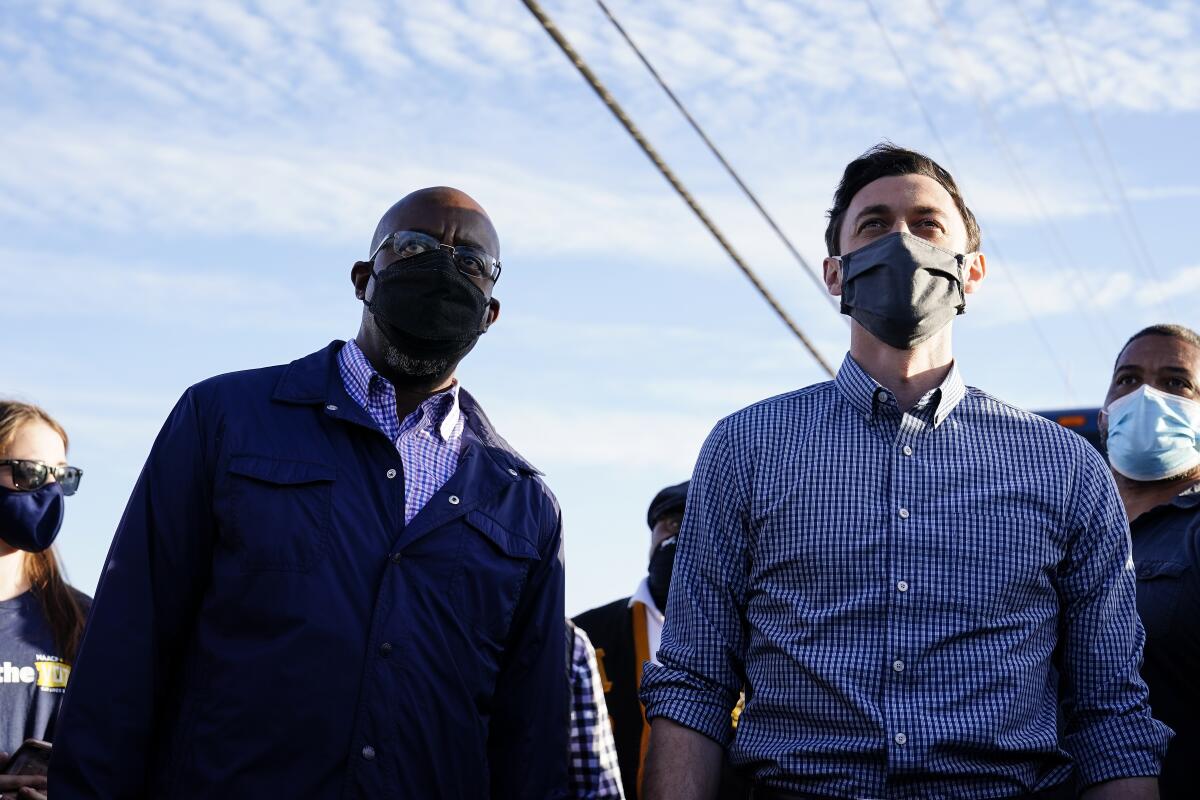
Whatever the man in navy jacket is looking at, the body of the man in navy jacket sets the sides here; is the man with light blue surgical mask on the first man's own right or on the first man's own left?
on the first man's own left

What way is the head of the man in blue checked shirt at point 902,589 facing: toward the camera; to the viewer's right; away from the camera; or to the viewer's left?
toward the camera

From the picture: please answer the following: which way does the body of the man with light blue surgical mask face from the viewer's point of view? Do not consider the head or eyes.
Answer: toward the camera

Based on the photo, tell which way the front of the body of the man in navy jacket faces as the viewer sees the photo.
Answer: toward the camera

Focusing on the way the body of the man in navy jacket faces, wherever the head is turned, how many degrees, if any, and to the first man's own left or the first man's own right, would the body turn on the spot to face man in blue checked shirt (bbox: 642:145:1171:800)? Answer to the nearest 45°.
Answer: approximately 90° to the first man's own left

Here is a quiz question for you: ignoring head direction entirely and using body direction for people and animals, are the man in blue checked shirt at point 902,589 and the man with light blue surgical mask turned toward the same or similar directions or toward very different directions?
same or similar directions

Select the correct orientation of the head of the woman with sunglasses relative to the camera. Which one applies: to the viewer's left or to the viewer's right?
to the viewer's right

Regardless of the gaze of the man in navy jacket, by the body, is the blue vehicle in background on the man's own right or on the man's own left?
on the man's own left

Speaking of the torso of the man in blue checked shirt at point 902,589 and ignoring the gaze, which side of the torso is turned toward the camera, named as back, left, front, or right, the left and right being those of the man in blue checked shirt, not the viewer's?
front

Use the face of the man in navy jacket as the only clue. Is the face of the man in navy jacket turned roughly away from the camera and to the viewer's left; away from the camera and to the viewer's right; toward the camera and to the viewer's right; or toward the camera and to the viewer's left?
toward the camera and to the viewer's right

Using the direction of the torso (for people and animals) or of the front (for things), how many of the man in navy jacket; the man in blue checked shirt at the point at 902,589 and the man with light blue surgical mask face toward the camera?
3

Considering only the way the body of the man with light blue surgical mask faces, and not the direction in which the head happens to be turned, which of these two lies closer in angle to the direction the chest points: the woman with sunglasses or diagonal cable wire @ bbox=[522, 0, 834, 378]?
the woman with sunglasses

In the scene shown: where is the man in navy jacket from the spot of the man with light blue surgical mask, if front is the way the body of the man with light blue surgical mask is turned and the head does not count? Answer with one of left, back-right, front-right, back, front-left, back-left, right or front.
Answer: front-right
